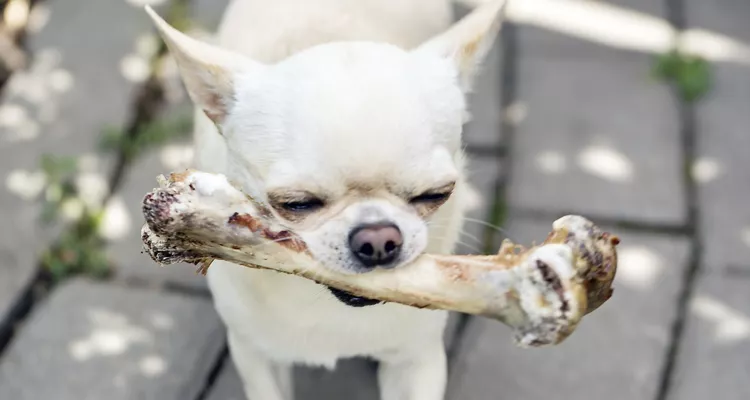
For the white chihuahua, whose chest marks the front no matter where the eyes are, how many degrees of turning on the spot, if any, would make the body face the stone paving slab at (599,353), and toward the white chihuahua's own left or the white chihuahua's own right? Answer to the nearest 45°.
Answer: approximately 135° to the white chihuahua's own left

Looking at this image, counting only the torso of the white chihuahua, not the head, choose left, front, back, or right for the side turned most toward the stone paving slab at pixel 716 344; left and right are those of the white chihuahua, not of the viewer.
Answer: left

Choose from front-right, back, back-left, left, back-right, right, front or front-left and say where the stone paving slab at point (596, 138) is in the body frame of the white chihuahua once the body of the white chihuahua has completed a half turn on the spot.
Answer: front-right

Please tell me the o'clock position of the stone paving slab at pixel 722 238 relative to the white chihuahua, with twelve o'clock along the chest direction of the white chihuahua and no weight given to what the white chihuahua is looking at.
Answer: The stone paving slab is roughly at 8 o'clock from the white chihuahua.

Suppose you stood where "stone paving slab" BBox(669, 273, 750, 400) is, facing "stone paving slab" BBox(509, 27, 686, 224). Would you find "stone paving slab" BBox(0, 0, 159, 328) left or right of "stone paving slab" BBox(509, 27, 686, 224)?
left

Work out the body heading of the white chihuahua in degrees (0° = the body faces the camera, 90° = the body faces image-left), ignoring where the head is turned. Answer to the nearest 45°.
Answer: approximately 0°

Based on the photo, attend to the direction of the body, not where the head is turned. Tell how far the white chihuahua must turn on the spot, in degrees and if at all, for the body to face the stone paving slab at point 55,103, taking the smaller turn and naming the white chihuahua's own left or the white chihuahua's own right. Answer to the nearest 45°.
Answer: approximately 135° to the white chihuahua's own right
